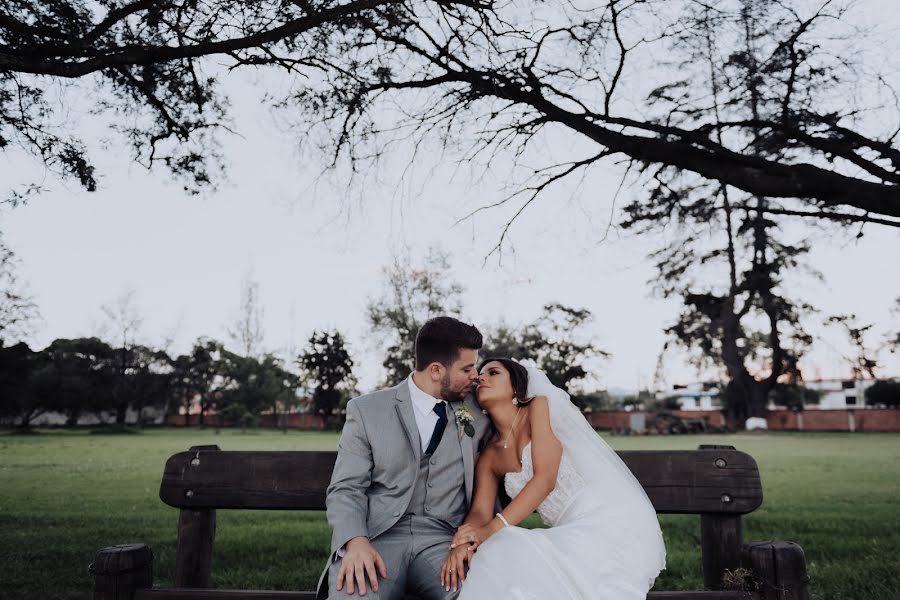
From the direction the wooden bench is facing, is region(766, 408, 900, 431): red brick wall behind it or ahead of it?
behind

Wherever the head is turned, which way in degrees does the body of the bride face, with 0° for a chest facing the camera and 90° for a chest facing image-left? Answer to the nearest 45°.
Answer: approximately 45°

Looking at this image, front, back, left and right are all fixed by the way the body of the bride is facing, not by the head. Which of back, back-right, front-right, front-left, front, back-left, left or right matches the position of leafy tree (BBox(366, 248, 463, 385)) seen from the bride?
back-right

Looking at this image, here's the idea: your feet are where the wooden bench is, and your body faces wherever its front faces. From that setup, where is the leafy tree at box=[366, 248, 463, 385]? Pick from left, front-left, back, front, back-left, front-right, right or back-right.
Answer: back

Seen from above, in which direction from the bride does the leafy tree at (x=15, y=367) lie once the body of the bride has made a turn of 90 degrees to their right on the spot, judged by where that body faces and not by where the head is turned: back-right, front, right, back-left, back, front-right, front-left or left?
front

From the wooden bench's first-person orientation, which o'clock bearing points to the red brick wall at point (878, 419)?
The red brick wall is roughly at 7 o'clock from the wooden bench.

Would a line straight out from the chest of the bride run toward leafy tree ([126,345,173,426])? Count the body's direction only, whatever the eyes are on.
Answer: no

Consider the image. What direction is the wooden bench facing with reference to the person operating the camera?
facing the viewer

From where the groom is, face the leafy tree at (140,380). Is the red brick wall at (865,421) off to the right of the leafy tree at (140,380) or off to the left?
right

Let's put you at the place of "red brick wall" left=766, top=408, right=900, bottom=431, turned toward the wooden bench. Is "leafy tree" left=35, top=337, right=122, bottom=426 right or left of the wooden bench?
right

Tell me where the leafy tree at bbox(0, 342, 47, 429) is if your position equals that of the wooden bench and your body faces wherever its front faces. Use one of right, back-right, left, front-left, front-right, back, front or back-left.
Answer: back-right

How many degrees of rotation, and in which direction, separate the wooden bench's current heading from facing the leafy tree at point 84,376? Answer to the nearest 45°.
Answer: approximately 135° to its right
